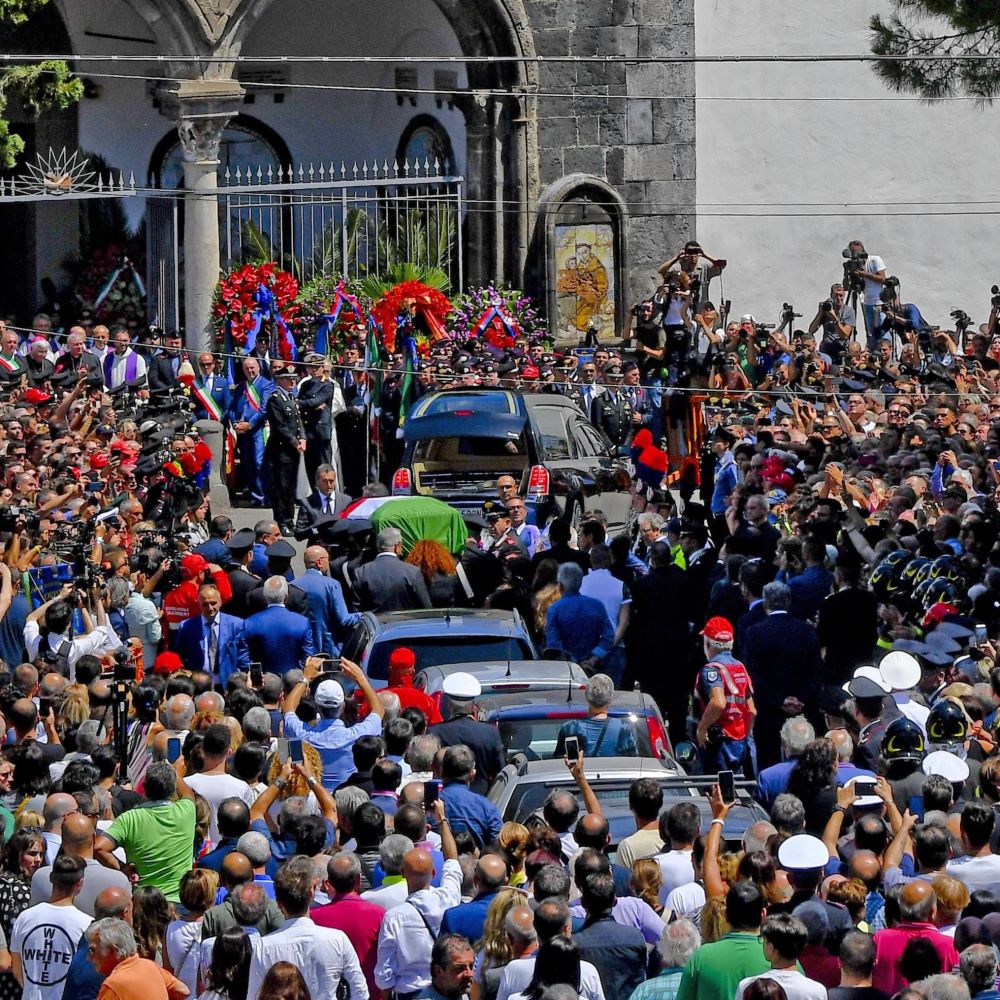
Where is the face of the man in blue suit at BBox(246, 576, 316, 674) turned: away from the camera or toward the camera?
away from the camera

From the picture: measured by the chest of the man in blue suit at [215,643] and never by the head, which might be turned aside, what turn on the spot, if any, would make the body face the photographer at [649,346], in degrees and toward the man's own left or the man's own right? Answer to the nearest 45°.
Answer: approximately 135° to the man's own left

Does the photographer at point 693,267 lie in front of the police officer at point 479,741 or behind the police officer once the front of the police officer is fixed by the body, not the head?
in front

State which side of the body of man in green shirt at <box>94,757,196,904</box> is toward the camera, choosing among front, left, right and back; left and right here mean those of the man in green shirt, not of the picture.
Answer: back

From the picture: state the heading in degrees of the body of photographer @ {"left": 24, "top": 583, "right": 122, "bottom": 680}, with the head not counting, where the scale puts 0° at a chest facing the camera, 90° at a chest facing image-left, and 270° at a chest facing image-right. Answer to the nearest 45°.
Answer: approximately 225°

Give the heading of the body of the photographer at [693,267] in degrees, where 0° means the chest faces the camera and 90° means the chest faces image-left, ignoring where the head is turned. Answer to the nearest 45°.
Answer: approximately 0°

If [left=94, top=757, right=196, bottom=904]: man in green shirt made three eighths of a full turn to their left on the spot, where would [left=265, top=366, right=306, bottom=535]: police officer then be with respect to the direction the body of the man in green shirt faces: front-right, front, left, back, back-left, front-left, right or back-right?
back-right

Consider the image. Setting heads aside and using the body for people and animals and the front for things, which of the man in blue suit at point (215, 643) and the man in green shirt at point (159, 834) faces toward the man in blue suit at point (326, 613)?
the man in green shirt

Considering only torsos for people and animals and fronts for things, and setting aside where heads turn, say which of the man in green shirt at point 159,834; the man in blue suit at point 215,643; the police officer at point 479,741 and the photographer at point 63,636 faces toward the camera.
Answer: the man in blue suit

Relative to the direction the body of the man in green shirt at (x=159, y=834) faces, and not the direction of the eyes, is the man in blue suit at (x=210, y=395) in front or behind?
in front

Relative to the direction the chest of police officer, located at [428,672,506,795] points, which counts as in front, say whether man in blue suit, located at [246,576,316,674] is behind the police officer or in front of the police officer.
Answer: in front

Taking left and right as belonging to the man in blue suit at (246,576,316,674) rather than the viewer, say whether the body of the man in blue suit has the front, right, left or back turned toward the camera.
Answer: back

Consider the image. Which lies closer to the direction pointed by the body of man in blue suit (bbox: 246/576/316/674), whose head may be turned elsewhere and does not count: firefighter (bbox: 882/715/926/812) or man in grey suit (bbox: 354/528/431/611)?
the man in grey suit

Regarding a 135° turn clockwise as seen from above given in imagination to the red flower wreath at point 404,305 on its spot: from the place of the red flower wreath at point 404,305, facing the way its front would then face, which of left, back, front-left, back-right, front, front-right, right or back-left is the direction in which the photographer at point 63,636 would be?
back-left

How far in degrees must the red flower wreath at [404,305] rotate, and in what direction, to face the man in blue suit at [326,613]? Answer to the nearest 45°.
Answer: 0° — it already faces them

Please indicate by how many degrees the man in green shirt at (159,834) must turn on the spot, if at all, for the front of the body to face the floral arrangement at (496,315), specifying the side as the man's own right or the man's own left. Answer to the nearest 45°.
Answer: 0° — they already face it

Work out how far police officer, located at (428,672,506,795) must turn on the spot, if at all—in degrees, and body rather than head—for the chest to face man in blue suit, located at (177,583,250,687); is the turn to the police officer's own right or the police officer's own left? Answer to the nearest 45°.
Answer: approximately 45° to the police officer's own left

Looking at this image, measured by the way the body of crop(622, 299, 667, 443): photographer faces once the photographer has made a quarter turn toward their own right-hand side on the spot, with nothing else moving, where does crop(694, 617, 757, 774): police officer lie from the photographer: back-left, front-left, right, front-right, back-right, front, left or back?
back-left

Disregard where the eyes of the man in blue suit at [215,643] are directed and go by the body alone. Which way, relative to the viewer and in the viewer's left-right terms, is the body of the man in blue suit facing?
facing the viewer

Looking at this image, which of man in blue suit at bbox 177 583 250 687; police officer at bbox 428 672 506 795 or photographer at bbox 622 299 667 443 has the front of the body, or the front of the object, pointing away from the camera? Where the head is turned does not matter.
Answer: the police officer
